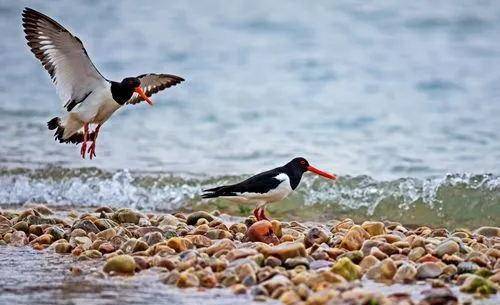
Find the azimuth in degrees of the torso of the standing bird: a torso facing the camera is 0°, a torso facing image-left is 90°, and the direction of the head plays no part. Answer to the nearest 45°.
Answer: approximately 270°

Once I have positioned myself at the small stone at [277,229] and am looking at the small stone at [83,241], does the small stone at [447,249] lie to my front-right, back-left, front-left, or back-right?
back-left

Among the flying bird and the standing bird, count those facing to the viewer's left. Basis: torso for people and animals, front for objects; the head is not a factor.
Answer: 0

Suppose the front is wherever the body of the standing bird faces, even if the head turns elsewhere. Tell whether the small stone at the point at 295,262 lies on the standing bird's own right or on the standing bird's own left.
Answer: on the standing bird's own right

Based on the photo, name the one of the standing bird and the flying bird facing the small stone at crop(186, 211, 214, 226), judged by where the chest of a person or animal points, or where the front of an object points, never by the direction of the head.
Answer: the flying bird

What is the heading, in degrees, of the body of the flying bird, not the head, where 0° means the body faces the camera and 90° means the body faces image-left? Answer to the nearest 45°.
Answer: approximately 315°

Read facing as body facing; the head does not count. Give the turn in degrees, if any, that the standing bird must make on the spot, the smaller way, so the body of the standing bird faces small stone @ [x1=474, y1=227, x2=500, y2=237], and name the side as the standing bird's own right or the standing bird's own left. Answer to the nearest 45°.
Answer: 0° — it already faces it
